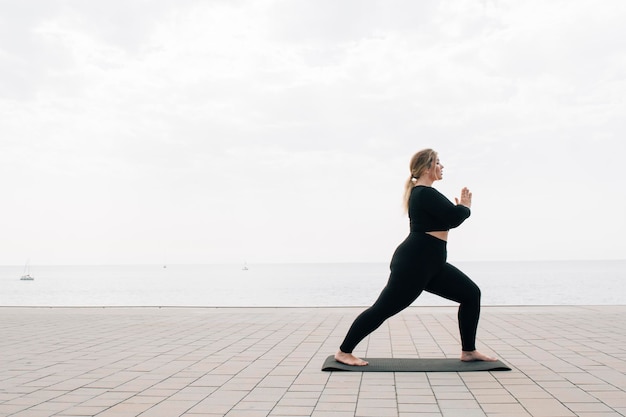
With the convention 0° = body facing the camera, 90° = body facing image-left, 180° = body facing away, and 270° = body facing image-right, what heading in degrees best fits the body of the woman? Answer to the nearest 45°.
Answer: approximately 270°

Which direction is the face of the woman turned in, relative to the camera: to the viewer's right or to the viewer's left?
to the viewer's right
